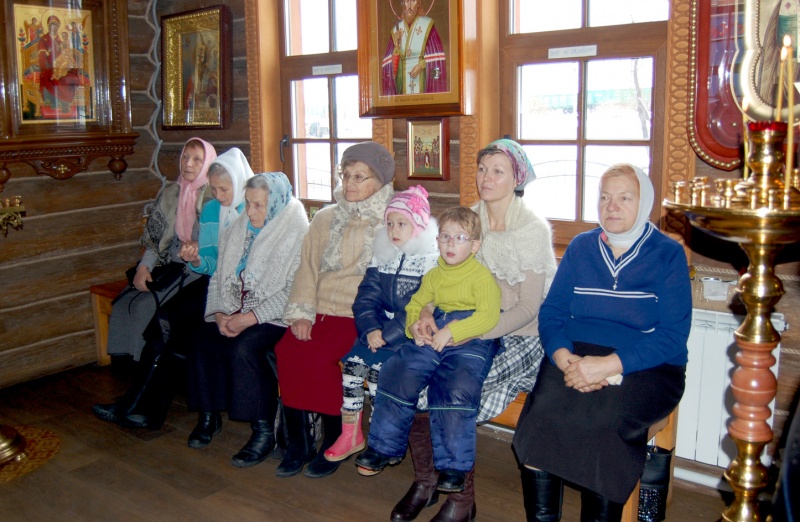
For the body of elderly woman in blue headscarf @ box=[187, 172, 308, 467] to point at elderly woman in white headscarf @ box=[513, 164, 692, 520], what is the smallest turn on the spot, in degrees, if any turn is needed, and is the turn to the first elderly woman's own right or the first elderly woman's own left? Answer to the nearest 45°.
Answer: approximately 90° to the first elderly woman's own left

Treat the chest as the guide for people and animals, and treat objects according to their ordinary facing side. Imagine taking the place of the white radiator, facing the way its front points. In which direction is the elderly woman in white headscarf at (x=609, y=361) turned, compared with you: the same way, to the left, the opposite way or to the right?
the same way

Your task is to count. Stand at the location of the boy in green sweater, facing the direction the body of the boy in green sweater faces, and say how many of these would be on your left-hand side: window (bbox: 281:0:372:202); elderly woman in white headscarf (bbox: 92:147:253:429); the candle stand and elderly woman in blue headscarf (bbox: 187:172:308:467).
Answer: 1

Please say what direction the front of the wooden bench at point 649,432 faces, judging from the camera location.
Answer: facing the viewer and to the left of the viewer

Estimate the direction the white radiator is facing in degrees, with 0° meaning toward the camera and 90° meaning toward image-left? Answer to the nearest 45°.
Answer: approximately 45°

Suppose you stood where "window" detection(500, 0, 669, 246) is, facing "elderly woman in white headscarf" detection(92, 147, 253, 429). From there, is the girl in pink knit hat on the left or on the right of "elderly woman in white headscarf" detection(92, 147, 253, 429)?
left

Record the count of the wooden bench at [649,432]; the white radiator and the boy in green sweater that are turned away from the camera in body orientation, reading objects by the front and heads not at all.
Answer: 0

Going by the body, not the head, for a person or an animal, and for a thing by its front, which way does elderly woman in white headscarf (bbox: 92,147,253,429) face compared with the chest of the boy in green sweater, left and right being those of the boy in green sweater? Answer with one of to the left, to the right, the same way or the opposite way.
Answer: the same way

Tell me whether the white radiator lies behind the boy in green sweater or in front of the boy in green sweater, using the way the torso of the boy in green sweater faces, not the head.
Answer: behind

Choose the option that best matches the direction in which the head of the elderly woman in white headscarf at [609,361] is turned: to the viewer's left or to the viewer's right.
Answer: to the viewer's left

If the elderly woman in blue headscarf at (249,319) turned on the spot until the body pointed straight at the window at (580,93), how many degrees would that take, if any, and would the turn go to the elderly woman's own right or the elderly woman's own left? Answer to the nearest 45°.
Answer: approximately 135° to the elderly woman's own left

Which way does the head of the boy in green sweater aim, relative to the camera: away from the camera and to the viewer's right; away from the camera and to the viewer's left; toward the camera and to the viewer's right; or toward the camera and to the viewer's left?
toward the camera and to the viewer's left

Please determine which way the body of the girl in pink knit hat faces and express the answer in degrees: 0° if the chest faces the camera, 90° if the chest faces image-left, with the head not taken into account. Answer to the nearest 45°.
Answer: approximately 45°

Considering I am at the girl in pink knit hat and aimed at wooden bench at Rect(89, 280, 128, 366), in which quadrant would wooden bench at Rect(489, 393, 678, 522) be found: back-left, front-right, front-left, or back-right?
back-right

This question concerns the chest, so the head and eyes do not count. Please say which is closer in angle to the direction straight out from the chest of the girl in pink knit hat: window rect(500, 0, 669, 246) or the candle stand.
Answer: the candle stand

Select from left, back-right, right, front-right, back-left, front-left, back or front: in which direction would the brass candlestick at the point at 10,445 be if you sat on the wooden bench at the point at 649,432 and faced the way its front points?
front-right

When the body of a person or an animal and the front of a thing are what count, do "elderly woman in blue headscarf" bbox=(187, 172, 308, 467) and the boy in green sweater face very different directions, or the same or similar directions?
same or similar directions

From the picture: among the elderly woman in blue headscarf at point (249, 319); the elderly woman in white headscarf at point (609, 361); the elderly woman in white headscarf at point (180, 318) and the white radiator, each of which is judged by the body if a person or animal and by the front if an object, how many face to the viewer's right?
0
